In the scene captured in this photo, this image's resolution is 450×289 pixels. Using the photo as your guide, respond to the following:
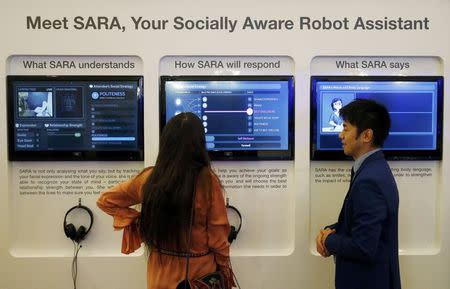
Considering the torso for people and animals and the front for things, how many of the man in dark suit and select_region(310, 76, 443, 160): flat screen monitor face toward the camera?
1

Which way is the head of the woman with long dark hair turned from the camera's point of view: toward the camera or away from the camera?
away from the camera

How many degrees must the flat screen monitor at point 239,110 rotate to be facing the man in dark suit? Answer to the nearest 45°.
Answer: approximately 45° to its left

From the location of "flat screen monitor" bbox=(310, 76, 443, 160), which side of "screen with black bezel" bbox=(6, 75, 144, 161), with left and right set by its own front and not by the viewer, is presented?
left

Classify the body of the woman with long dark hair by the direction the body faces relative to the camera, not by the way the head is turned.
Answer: away from the camera

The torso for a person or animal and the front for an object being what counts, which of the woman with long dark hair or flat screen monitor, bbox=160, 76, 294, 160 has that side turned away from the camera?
the woman with long dark hair

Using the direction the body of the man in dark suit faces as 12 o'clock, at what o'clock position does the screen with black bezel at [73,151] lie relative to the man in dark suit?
The screen with black bezel is roughly at 12 o'clock from the man in dark suit.

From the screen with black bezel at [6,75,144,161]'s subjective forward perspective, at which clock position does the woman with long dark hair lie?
The woman with long dark hair is roughly at 11 o'clock from the screen with black bezel.

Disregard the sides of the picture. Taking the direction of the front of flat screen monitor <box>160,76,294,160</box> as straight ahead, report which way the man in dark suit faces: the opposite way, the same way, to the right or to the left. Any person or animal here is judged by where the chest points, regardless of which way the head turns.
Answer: to the right

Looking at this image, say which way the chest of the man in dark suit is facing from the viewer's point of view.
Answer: to the viewer's left
